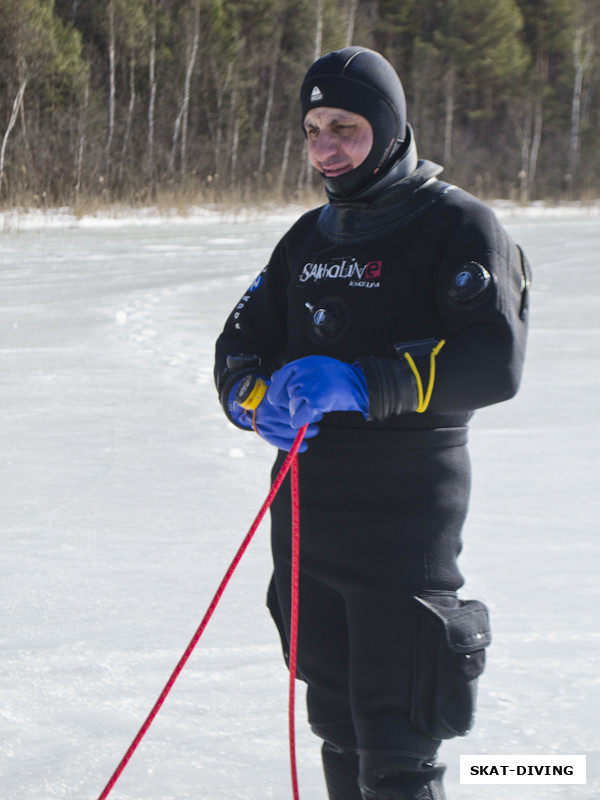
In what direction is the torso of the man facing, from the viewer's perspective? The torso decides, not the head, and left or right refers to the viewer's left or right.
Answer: facing the viewer and to the left of the viewer

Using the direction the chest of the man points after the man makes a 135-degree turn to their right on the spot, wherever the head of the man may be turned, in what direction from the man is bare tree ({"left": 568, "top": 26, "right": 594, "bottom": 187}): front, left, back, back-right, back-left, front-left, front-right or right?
front

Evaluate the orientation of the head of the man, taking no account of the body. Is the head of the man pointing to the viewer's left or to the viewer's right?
to the viewer's left
